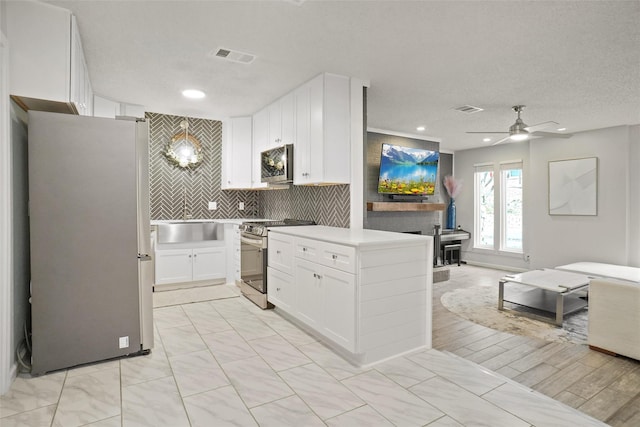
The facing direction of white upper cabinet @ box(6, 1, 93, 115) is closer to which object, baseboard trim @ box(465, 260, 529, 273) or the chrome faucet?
the baseboard trim

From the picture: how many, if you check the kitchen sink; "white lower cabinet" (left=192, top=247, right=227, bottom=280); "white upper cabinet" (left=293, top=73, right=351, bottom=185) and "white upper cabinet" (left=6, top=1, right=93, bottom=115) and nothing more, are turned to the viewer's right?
1

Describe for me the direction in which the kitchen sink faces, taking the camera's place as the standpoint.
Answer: facing the viewer

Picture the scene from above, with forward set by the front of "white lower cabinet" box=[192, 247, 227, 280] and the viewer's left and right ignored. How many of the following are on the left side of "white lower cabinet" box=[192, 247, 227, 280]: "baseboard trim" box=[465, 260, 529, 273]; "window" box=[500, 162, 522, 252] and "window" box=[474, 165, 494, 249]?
3

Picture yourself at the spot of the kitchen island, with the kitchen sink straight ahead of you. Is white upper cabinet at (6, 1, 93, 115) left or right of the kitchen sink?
left

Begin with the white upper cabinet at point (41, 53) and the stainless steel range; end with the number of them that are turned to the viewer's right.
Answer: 1

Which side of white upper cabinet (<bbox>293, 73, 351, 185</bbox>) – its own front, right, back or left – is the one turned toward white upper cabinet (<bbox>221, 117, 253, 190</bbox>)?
right

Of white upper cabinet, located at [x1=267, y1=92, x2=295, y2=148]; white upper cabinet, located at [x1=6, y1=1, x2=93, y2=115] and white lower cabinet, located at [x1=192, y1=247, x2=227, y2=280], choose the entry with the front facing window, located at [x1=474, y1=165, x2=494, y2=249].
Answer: white upper cabinet, located at [x1=6, y1=1, x2=93, y2=115]

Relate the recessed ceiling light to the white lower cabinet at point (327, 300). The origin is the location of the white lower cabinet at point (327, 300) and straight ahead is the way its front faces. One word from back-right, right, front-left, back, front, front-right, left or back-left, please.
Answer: right

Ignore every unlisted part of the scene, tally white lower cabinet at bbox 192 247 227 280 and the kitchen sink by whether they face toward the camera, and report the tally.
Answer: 2

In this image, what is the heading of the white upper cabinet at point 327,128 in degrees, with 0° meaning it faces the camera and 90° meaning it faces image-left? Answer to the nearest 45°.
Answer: approximately 45°
